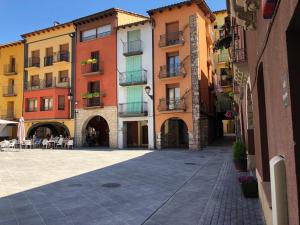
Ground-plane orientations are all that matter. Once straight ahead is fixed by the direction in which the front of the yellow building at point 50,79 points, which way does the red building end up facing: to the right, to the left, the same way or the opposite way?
the same way

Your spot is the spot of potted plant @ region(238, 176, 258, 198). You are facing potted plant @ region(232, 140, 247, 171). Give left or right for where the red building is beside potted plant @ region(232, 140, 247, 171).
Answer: left

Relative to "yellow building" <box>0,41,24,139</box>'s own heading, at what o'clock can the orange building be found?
The orange building is roughly at 9 o'clock from the yellow building.

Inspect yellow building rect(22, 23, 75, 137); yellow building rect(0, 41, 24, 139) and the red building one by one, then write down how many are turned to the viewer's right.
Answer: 0

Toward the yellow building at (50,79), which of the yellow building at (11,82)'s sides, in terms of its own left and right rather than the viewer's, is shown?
left

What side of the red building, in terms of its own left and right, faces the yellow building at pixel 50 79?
right

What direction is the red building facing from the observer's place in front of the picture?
facing the viewer and to the left of the viewer

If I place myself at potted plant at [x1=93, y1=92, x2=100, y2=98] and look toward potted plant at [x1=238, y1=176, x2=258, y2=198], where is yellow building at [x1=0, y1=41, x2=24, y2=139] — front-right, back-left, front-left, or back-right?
back-right

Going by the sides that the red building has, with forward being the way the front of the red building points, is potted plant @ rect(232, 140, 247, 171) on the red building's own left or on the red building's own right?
on the red building's own left

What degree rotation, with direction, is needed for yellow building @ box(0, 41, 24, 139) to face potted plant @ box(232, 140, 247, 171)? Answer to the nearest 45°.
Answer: approximately 45° to its left

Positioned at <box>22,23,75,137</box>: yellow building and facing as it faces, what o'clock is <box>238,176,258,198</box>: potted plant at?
The potted plant is roughly at 10 o'clock from the yellow building.

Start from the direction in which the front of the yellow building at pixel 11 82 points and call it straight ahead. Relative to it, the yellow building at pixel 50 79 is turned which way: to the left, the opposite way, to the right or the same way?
the same way

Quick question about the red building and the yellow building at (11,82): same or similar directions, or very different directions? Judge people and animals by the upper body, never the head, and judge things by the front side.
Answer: same or similar directions

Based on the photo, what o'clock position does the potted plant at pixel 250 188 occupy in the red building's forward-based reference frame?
The potted plant is roughly at 10 o'clock from the red building.

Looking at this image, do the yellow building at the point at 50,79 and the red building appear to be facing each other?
no

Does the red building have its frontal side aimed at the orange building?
no

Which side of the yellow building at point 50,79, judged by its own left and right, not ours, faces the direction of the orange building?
left

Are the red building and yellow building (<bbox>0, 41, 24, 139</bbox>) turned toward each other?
no

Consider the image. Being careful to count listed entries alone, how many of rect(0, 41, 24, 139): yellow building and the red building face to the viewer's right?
0

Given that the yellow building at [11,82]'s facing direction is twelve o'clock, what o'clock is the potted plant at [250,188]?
The potted plant is roughly at 10 o'clock from the yellow building.

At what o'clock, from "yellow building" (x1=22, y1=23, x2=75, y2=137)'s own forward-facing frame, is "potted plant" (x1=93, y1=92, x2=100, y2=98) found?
The potted plant is roughly at 9 o'clock from the yellow building.
